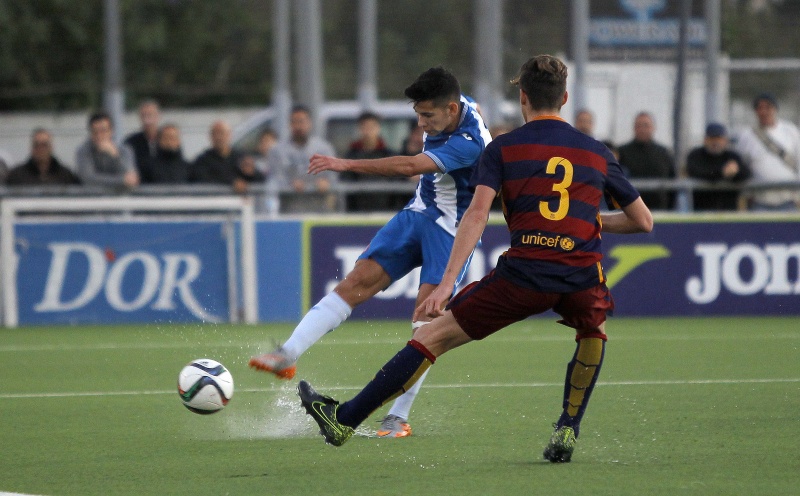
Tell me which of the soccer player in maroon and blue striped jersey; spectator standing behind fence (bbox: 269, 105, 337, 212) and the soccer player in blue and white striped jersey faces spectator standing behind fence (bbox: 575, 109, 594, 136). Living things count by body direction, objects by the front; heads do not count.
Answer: the soccer player in maroon and blue striped jersey

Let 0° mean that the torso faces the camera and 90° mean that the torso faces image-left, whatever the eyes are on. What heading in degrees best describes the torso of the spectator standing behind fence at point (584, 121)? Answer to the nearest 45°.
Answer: approximately 0°

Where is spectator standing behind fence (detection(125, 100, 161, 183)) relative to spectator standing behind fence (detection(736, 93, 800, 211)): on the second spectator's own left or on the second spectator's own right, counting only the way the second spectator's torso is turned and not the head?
on the second spectator's own right

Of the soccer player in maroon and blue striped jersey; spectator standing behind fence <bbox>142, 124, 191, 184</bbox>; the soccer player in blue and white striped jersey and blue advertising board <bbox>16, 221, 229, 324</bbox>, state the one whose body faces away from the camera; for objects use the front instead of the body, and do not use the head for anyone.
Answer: the soccer player in maroon and blue striped jersey

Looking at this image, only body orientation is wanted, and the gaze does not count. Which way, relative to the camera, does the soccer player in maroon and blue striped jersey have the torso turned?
away from the camera

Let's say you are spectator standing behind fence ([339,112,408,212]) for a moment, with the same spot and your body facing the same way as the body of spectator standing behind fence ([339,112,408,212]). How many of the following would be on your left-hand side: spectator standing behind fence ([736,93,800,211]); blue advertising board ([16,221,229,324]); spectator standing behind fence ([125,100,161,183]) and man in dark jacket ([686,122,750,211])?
2
